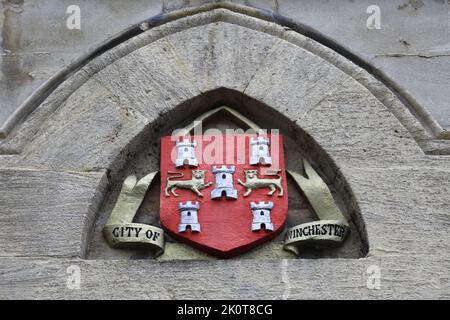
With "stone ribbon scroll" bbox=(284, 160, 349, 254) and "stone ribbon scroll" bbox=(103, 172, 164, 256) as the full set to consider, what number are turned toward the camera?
2

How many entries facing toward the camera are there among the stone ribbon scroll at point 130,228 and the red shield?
2

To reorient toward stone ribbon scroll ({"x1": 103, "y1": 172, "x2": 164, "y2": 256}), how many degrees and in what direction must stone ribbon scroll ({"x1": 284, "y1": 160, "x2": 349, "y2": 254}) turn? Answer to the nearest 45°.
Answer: approximately 90° to its right

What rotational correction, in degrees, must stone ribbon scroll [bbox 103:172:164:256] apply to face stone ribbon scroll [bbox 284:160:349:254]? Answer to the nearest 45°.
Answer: approximately 90° to its left

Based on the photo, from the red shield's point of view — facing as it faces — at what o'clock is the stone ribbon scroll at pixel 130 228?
The stone ribbon scroll is roughly at 3 o'clock from the red shield.

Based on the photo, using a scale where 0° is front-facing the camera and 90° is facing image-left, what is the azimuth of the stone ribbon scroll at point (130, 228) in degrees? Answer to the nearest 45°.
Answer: approximately 0°
